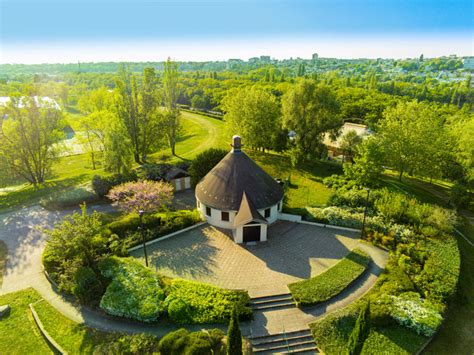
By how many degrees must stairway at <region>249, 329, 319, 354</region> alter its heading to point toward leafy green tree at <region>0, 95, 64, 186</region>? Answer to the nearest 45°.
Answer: approximately 135° to its right

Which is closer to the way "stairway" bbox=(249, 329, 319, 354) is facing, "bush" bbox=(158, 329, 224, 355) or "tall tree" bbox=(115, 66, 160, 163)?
the bush

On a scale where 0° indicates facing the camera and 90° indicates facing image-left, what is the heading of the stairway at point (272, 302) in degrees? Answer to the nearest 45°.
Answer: approximately 0°

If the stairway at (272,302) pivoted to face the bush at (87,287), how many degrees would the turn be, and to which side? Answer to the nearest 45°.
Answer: approximately 90° to its right

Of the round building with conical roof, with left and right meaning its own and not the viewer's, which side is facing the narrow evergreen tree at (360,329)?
front

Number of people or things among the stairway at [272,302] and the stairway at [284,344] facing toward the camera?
2

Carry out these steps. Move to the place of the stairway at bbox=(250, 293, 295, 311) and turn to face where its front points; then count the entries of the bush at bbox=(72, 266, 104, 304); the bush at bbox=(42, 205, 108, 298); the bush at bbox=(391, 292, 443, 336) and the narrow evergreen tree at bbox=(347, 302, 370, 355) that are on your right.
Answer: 2

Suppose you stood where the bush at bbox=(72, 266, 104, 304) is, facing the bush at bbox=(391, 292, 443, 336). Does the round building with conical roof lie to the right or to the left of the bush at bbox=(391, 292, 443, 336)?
left

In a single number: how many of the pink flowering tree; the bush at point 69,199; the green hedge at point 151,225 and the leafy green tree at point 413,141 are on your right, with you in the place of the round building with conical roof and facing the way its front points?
3

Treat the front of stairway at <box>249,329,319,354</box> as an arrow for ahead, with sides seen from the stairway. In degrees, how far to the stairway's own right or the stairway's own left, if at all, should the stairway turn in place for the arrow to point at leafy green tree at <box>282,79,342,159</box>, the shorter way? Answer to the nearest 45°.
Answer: approximately 180°

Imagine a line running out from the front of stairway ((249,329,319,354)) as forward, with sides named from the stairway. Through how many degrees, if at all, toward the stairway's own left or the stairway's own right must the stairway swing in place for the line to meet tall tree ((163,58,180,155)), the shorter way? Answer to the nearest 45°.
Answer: approximately 135° to the stairway's own right

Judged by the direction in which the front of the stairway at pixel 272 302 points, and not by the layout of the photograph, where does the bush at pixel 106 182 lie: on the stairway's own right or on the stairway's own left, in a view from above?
on the stairway's own right

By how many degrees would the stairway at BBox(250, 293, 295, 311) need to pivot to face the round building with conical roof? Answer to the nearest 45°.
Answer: approximately 180°

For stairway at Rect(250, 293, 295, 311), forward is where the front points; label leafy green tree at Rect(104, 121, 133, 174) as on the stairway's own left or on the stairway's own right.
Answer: on the stairway's own right
